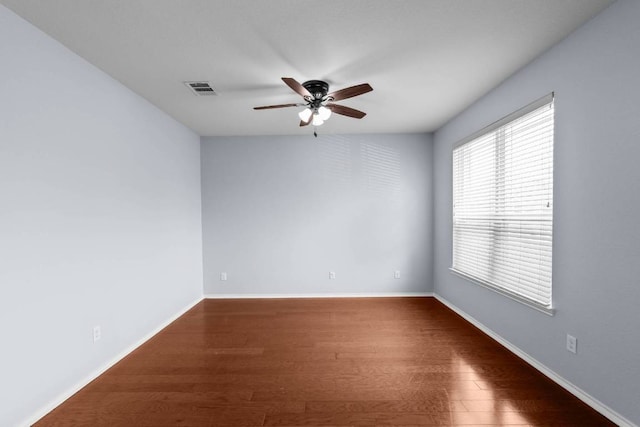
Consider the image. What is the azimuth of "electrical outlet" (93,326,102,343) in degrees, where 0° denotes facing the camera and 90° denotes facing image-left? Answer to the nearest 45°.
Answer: approximately 315°
